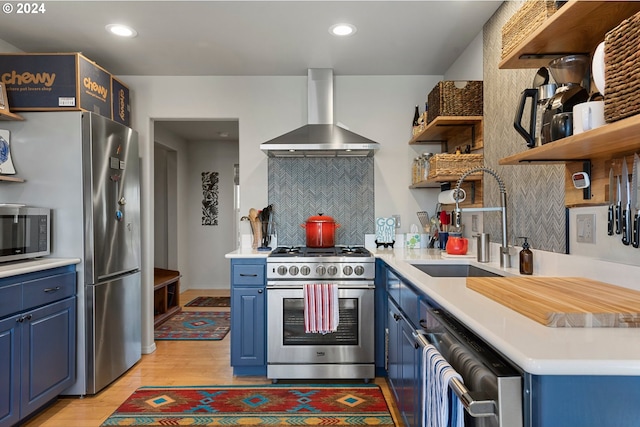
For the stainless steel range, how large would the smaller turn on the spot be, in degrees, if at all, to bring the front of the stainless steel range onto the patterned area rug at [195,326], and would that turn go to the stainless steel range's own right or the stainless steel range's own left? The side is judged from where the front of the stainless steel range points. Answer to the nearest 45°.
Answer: approximately 135° to the stainless steel range's own right

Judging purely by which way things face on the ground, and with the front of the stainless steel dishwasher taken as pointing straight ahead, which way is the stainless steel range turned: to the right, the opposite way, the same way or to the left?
to the left

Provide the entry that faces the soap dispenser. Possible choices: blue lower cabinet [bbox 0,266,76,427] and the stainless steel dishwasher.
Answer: the blue lower cabinet

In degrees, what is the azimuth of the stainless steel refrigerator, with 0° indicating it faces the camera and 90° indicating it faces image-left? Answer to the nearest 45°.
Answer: approximately 315°

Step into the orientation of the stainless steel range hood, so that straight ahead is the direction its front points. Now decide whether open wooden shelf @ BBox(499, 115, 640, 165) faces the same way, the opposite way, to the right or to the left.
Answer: to the right

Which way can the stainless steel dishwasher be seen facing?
to the viewer's left

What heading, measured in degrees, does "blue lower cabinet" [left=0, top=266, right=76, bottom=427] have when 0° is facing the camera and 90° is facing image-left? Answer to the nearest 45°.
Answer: approximately 315°

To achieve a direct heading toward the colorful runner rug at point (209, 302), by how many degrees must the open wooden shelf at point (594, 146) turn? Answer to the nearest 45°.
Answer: approximately 90° to its right
